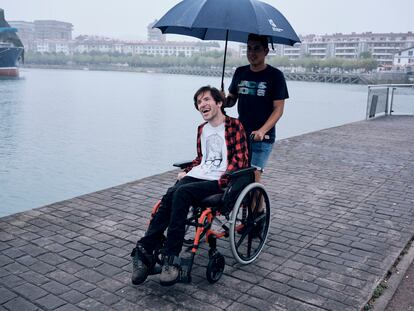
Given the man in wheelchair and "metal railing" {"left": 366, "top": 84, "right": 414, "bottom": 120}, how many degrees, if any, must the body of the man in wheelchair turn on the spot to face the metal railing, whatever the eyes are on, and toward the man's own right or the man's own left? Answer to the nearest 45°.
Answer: approximately 180°

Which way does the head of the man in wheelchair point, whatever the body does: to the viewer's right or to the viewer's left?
to the viewer's left

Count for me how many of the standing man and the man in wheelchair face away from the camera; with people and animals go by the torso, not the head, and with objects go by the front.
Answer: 0

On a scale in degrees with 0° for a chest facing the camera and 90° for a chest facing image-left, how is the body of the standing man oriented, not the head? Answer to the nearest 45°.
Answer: approximately 45°

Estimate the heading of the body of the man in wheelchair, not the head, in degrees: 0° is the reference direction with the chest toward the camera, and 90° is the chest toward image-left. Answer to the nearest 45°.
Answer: approximately 45°

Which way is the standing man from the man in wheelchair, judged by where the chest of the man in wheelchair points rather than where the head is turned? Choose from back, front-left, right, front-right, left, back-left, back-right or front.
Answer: back

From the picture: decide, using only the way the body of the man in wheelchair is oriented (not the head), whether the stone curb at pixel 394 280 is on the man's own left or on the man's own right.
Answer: on the man's own left
